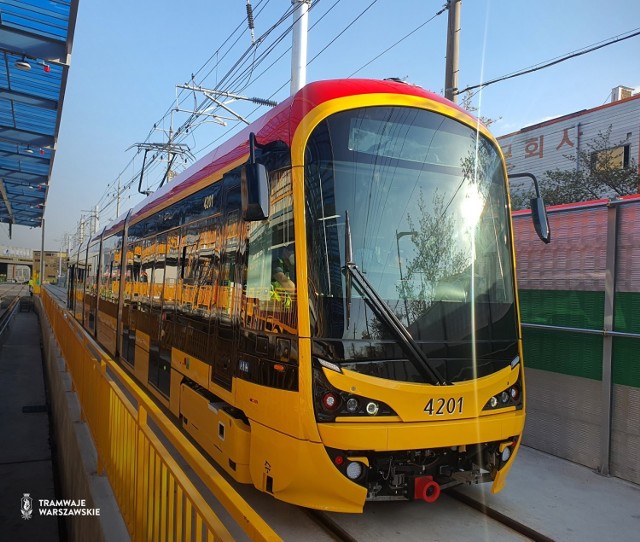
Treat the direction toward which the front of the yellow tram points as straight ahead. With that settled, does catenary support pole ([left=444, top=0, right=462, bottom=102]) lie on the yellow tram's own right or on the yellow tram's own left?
on the yellow tram's own left

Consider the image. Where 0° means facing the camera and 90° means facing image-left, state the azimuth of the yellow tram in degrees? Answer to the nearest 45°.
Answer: approximately 315°

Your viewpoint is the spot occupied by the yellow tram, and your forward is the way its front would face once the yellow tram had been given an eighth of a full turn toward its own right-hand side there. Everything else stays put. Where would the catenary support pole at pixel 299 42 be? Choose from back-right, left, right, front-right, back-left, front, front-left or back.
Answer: back

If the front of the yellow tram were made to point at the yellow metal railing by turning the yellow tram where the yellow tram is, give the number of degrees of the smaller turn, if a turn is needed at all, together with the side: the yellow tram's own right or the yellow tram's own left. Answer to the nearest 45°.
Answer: approximately 90° to the yellow tram's own right

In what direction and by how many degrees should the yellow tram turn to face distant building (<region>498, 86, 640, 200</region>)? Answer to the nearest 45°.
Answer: approximately 90° to its left
